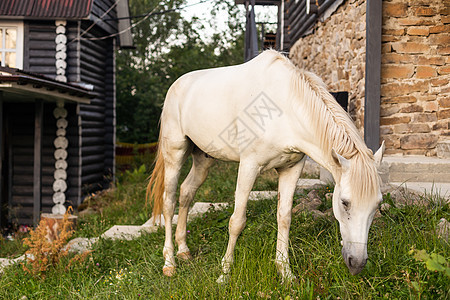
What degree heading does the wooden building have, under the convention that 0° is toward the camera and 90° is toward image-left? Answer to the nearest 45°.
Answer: approximately 0°

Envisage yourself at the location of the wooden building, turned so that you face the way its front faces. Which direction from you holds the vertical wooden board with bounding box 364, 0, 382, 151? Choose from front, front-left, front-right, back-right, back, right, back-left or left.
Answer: front-left

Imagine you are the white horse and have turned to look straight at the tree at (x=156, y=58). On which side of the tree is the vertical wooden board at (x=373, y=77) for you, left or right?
right

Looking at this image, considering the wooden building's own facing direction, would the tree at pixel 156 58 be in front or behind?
behind

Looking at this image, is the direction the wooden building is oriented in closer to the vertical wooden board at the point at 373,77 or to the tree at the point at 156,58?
the vertical wooden board
